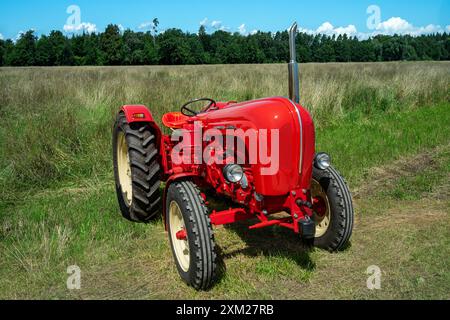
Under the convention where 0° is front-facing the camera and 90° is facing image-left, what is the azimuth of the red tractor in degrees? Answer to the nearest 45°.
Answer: approximately 315°
